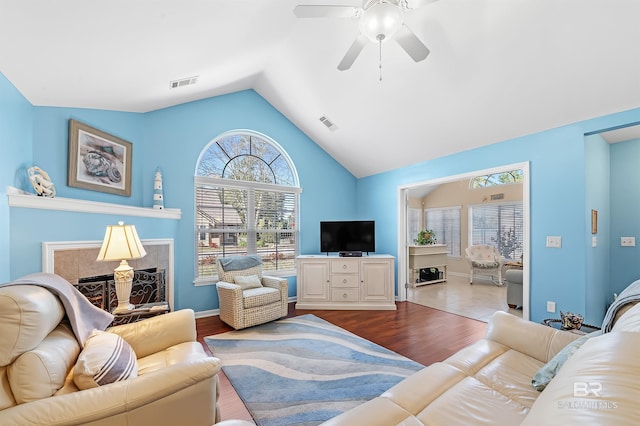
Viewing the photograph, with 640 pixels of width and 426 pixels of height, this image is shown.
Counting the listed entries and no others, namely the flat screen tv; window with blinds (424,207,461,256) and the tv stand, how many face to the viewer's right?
0

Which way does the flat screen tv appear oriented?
toward the camera

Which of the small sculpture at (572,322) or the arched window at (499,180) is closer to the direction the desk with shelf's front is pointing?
the small sculpture

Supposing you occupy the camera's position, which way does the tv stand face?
facing the viewer

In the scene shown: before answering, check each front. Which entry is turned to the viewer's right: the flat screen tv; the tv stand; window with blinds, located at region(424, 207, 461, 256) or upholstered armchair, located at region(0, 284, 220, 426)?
the upholstered armchair

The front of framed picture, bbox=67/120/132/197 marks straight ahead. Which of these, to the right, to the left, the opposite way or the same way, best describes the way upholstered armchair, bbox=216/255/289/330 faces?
the same way

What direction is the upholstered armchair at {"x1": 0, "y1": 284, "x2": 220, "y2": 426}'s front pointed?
to the viewer's right

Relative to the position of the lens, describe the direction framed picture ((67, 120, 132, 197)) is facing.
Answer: facing the viewer and to the right of the viewer

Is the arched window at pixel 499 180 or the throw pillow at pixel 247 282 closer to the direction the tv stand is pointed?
the throw pillow
